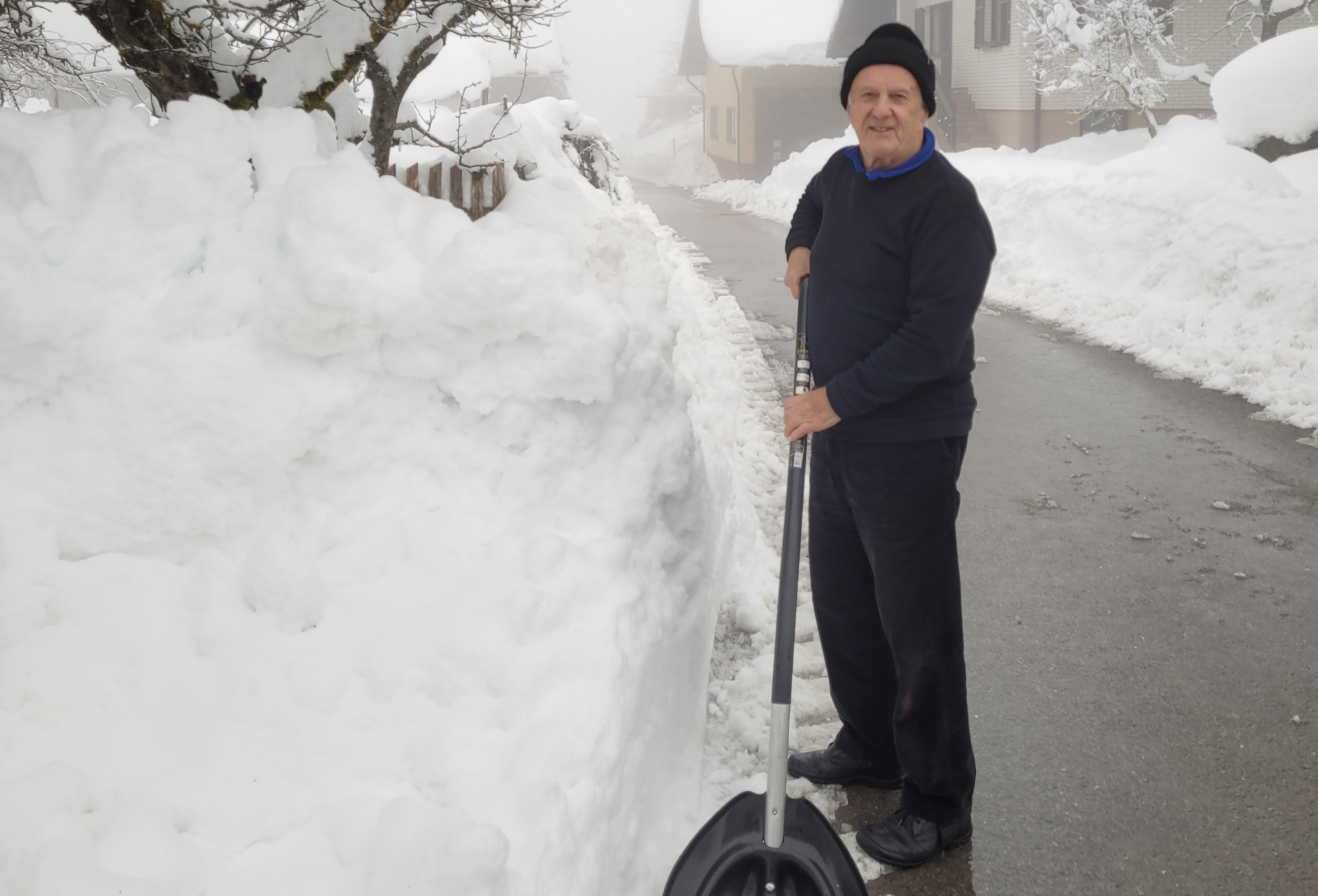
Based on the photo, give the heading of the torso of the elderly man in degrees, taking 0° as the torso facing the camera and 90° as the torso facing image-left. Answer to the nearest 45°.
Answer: approximately 45°

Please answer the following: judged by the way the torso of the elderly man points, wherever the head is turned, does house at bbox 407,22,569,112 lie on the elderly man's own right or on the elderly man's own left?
on the elderly man's own right

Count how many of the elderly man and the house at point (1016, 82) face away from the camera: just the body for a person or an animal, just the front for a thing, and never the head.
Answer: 0

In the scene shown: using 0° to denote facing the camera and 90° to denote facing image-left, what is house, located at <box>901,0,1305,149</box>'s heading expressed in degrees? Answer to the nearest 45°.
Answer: approximately 45°

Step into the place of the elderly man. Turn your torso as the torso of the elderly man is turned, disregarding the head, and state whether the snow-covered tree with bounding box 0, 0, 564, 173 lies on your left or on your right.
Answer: on your right

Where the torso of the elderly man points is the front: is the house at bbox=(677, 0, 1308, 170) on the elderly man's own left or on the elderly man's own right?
on the elderly man's own right
